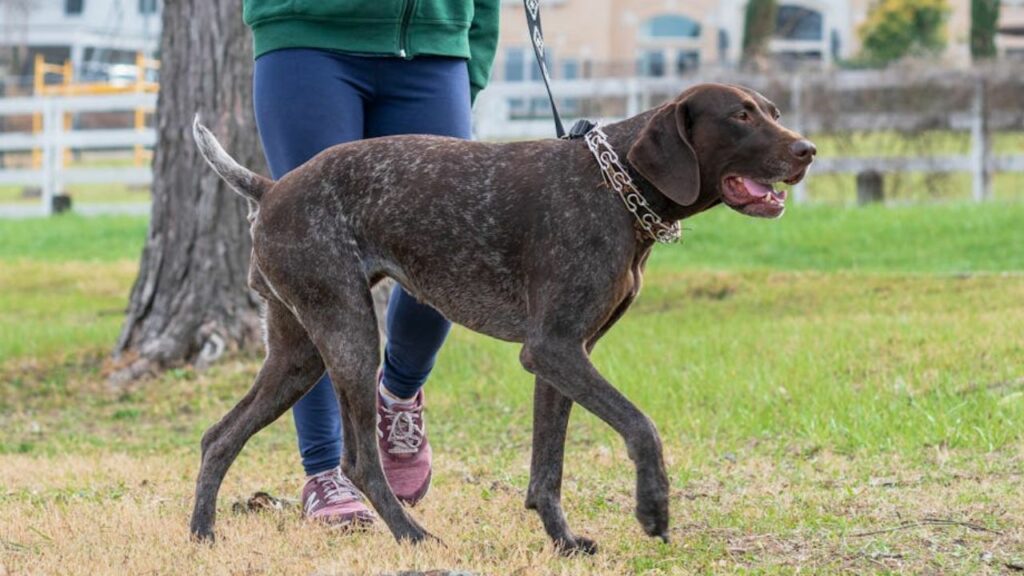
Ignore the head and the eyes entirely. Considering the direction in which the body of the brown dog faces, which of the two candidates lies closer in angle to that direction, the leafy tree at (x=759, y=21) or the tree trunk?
the leafy tree

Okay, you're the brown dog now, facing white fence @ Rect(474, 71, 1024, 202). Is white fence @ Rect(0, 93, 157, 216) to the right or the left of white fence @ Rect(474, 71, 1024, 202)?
left

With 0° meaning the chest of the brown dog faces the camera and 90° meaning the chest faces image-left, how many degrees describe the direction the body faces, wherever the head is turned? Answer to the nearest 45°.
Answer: approximately 270°

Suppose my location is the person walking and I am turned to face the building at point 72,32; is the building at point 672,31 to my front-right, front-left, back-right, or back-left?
front-right

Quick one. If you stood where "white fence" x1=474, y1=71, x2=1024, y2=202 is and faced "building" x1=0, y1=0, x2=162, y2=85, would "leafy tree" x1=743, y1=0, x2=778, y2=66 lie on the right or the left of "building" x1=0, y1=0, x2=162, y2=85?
right

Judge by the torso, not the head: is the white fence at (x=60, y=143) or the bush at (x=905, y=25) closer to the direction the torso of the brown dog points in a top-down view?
the bush

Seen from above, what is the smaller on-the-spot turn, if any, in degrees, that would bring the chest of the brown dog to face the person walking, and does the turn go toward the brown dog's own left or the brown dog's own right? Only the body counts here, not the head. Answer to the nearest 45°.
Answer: approximately 135° to the brown dog's own left

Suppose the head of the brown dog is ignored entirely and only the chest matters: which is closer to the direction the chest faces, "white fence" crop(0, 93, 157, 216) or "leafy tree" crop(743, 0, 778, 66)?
the leafy tree

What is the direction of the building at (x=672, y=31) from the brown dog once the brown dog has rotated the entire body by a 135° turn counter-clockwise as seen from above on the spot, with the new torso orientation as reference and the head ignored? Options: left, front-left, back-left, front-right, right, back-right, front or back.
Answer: front-right
